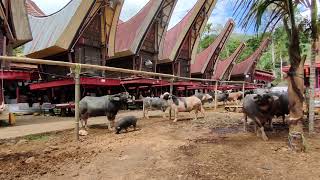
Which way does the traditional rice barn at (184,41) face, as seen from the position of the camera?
facing the viewer and to the right of the viewer

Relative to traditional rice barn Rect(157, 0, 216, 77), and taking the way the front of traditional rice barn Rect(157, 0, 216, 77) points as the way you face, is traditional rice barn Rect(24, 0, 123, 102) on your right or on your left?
on your right

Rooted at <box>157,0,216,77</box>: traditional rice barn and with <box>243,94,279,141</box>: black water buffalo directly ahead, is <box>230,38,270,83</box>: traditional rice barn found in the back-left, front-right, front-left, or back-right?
back-left

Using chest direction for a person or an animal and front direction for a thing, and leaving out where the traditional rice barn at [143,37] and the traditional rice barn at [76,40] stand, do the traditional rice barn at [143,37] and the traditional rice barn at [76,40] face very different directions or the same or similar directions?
same or similar directions

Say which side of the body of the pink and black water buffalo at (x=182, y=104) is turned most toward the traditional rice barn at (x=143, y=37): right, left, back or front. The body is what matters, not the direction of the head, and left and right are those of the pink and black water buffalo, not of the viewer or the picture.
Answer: right

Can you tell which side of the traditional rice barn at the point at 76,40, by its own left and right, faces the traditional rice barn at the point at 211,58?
left

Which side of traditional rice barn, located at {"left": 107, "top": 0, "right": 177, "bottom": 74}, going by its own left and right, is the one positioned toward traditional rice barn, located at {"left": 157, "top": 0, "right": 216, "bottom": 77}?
left

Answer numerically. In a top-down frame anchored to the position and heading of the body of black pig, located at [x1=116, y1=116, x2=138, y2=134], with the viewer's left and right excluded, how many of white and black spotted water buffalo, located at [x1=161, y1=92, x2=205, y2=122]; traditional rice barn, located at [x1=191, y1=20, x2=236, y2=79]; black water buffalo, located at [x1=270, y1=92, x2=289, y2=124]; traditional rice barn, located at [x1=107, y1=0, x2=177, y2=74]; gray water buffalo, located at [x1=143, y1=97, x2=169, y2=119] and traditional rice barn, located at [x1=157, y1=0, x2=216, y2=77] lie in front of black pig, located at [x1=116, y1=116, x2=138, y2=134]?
0

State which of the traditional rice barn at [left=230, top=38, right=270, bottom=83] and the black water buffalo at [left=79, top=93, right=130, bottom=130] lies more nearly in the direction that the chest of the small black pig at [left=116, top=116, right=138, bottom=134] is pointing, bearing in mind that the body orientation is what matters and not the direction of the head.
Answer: the black water buffalo

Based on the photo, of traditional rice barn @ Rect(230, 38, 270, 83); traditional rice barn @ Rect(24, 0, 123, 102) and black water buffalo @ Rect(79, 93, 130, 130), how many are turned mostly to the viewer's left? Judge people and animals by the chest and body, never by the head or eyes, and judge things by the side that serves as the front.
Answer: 0

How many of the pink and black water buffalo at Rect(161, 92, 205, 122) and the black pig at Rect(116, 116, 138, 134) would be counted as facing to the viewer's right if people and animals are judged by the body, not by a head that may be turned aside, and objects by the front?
0

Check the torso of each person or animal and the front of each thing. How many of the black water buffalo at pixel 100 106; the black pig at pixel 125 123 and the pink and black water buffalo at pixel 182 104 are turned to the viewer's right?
1

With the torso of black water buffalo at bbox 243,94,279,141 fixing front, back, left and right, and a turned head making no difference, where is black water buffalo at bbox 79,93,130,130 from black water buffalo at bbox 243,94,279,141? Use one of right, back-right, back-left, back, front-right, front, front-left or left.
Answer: back-right

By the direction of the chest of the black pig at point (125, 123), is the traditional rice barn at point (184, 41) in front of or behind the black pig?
behind

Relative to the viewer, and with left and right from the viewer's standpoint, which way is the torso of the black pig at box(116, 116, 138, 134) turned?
facing the viewer and to the left of the viewer

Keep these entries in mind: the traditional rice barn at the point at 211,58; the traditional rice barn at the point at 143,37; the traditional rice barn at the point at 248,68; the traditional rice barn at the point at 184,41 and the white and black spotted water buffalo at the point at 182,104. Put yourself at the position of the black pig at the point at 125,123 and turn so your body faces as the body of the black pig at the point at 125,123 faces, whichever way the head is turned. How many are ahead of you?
0
